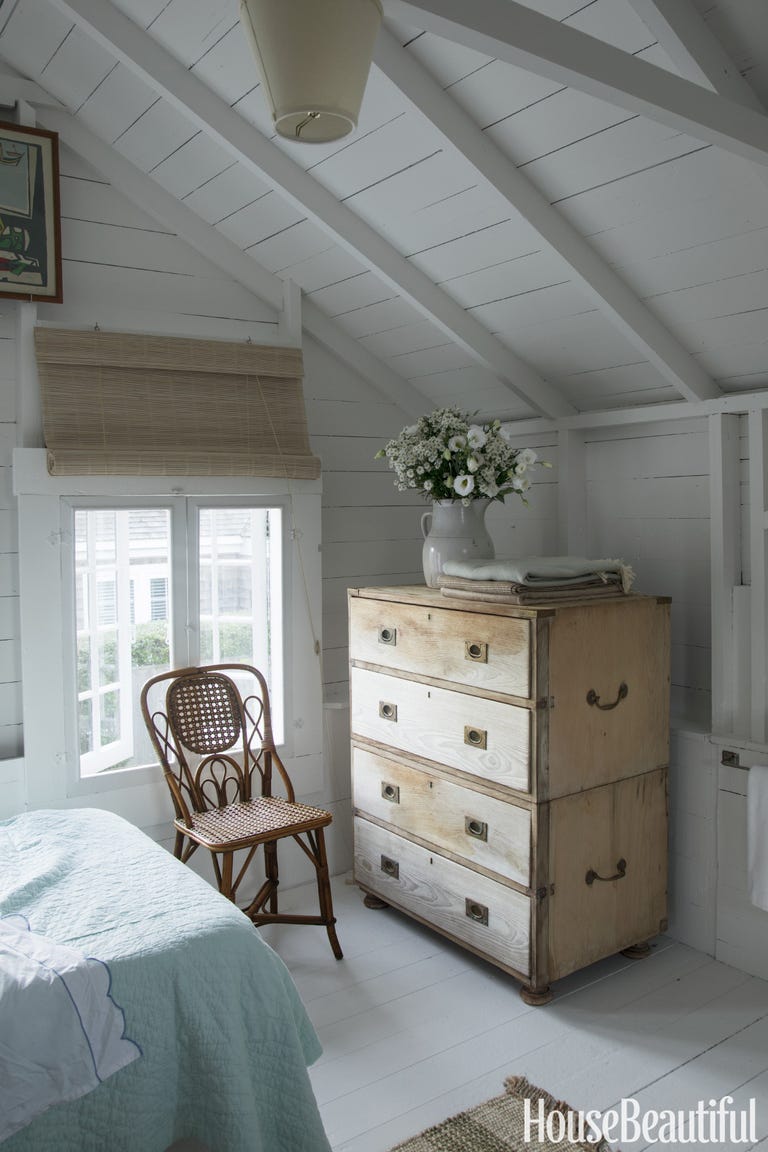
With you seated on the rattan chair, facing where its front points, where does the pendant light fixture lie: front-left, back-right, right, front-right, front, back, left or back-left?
front-right

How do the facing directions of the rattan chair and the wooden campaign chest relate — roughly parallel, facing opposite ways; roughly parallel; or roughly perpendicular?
roughly perpendicular

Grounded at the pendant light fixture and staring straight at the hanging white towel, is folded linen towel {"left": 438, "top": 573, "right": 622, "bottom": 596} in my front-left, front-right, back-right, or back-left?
front-left

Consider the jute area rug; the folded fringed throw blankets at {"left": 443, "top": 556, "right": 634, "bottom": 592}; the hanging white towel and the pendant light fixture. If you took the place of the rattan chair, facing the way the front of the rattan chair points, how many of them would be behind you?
0

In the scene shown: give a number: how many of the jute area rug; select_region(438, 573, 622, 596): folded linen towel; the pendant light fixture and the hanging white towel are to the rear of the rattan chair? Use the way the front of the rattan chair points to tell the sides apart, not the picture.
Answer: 0

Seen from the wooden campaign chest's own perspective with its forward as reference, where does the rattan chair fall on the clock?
The rattan chair is roughly at 2 o'clock from the wooden campaign chest.

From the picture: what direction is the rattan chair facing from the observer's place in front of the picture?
facing the viewer and to the right of the viewer

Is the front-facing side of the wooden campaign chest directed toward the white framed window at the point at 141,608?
no

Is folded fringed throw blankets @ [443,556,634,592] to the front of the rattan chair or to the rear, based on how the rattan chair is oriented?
to the front

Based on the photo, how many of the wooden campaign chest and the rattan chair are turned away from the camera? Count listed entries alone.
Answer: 0
